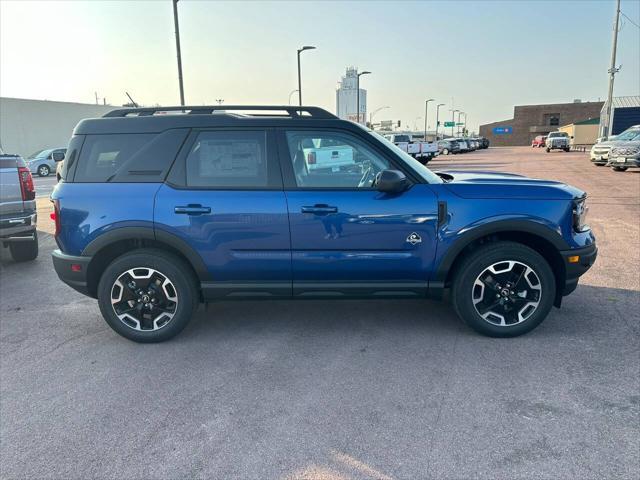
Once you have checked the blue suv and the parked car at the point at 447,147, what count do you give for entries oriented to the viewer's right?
1

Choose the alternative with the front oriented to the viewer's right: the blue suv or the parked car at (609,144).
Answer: the blue suv

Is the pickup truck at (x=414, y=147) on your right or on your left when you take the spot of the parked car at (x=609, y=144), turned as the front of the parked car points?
on your right

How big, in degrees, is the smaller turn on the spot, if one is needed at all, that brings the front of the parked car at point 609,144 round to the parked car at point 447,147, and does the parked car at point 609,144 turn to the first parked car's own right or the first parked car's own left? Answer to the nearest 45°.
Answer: approximately 90° to the first parked car's own right

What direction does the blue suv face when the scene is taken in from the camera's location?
facing to the right of the viewer

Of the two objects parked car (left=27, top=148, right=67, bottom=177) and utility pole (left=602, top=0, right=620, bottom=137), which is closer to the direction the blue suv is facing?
the utility pole

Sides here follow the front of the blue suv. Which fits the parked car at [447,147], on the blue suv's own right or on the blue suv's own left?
on the blue suv's own left

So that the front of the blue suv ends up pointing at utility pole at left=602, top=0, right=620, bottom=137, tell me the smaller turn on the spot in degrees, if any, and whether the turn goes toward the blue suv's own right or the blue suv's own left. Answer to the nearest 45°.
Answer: approximately 45° to the blue suv's own left

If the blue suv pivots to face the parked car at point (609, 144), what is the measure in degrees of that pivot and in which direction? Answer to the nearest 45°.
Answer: approximately 45° to its left

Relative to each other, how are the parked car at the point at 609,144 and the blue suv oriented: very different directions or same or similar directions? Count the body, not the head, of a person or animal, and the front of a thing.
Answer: very different directions

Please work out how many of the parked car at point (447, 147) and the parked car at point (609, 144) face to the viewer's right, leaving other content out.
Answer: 0

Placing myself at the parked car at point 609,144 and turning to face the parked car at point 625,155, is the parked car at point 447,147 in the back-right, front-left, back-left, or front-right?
back-right

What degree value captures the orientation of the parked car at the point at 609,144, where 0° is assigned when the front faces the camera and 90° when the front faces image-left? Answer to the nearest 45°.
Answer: approximately 45°

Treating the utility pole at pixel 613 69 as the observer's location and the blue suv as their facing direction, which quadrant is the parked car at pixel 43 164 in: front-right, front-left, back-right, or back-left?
front-right
